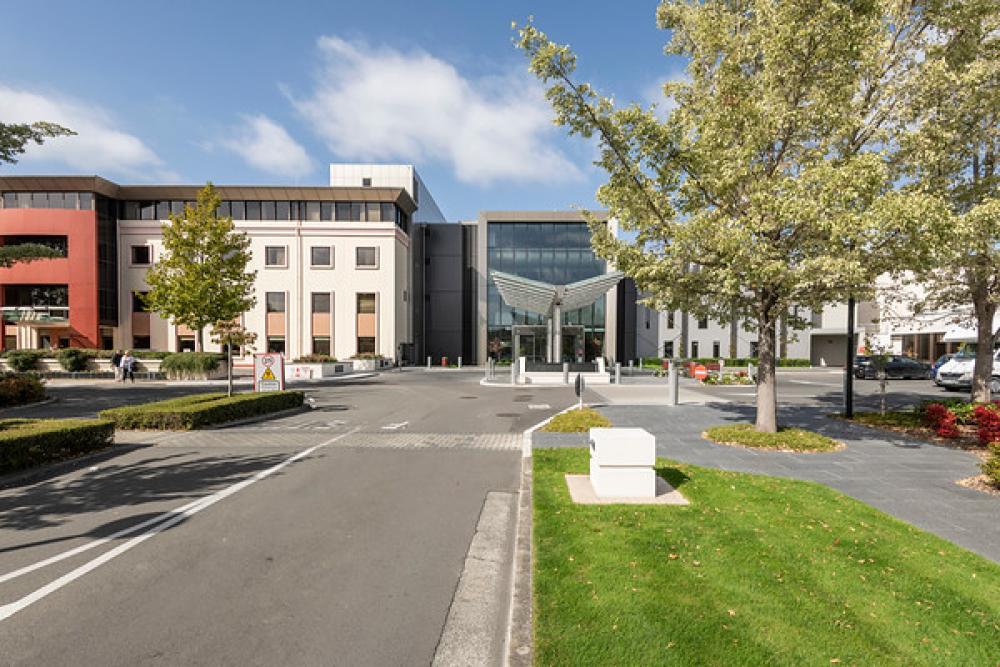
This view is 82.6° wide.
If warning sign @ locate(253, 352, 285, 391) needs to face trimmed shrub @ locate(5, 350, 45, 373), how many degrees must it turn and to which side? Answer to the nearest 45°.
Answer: approximately 135° to its right

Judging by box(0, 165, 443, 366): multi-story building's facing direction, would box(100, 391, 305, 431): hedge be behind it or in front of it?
in front

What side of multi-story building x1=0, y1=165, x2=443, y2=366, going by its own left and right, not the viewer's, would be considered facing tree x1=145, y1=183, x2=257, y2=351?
front

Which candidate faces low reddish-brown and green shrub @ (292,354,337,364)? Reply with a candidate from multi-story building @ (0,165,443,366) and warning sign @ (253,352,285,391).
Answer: the multi-story building

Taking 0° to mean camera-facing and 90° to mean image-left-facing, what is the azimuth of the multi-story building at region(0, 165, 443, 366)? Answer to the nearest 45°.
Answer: approximately 0°

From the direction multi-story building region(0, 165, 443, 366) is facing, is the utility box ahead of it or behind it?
ahead

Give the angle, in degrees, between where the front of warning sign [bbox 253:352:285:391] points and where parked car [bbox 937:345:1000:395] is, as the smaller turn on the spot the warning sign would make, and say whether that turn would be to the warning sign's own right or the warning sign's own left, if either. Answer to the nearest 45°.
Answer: approximately 90° to the warning sign's own left

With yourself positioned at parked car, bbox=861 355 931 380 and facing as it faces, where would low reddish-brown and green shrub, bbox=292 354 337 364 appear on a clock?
The low reddish-brown and green shrub is roughly at 11 o'clock from the parked car.

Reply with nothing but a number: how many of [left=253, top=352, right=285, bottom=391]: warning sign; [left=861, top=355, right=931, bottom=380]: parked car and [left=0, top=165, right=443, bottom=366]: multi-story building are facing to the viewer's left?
1

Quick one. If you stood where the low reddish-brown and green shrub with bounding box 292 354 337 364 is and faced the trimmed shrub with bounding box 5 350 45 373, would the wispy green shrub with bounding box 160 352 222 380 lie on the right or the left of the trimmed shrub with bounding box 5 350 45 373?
left
